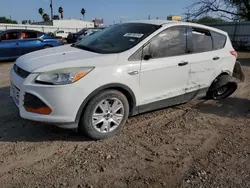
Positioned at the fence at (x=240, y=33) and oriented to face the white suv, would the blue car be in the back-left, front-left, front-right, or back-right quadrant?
front-right

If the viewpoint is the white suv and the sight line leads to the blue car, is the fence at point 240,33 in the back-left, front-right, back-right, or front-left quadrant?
front-right

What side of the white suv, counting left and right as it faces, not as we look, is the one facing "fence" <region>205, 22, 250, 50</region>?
back

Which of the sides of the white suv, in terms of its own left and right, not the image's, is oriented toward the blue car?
right

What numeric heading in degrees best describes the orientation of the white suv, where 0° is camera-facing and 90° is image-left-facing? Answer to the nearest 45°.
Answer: approximately 45°
